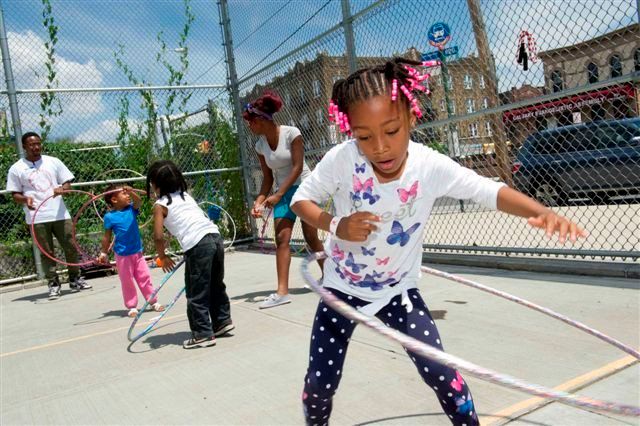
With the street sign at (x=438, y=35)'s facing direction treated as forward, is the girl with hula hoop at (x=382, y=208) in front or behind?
in front

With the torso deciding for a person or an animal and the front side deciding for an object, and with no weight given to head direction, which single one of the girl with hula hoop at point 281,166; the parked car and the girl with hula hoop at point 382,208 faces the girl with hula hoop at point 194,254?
the girl with hula hoop at point 281,166

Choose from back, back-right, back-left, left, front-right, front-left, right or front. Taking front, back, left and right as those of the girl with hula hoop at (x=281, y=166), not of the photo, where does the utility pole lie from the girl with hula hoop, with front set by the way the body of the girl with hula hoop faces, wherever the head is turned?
back-left

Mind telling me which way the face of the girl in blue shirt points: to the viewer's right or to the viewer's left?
to the viewer's right

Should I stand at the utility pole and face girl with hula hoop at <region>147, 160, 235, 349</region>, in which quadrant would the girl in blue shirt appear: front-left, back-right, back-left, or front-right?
front-right

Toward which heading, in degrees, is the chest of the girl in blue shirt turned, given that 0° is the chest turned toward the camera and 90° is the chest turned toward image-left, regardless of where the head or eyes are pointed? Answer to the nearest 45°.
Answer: approximately 315°

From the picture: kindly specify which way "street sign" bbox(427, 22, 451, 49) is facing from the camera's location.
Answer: facing the viewer

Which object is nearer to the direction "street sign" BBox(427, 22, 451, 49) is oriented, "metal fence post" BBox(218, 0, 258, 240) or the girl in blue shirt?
the girl in blue shirt

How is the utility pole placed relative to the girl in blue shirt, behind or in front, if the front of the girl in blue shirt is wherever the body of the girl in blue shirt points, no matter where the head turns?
in front

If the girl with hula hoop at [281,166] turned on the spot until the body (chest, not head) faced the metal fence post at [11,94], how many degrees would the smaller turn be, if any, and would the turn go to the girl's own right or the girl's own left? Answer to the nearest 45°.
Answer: approximately 90° to the girl's own right
